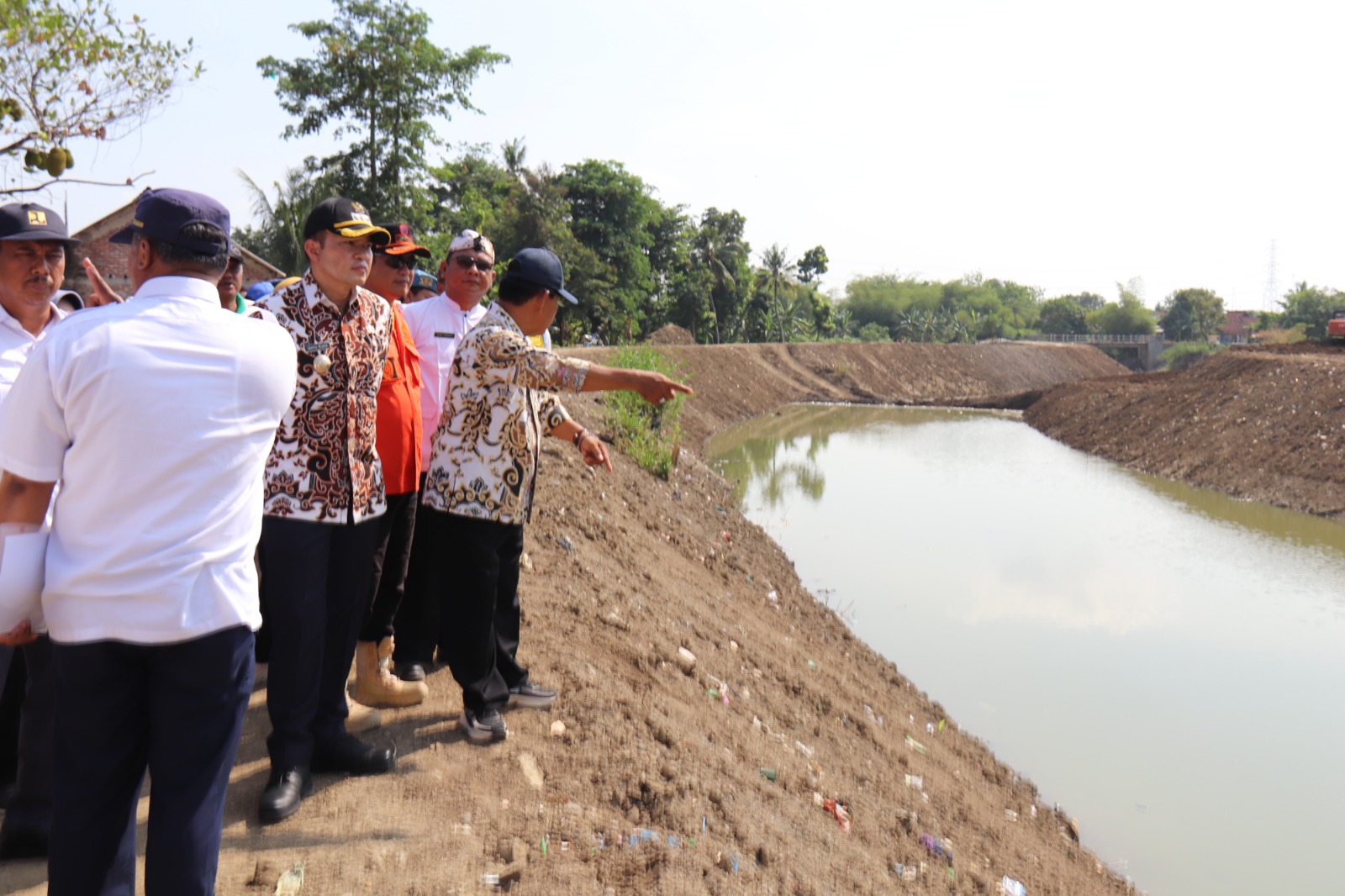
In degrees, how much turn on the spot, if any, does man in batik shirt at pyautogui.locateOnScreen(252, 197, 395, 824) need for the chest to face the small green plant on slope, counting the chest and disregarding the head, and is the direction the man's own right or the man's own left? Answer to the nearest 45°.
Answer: approximately 90° to the man's own left

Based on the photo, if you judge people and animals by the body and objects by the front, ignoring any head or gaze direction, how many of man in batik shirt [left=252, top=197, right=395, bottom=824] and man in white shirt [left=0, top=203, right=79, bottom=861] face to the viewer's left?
0

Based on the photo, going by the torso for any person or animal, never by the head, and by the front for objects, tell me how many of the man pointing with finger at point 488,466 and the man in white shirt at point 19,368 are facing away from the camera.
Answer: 0

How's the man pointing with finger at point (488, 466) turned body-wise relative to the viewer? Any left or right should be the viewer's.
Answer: facing to the right of the viewer

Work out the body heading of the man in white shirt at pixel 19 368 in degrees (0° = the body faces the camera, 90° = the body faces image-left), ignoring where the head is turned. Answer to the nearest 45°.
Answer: approximately 315°

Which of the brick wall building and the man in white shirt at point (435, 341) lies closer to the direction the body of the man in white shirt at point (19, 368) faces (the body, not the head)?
the man in white shirt

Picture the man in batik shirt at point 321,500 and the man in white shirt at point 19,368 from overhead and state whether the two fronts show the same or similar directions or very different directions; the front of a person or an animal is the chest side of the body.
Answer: same or similar directions

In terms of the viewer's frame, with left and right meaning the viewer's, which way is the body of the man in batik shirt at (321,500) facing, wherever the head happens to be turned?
facing the viewer and to the right of the viewer

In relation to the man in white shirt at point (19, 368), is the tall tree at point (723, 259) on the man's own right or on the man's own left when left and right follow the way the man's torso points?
on the man's own left

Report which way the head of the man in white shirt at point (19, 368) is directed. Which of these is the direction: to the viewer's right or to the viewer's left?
to the viewer's right

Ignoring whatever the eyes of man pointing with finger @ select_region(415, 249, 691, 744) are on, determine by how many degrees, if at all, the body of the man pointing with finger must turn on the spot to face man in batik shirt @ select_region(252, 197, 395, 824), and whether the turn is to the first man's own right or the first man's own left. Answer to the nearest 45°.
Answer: approximately 135° to the first man's own right

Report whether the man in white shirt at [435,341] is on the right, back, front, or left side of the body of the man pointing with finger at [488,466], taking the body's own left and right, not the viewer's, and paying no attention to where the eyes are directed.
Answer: left
